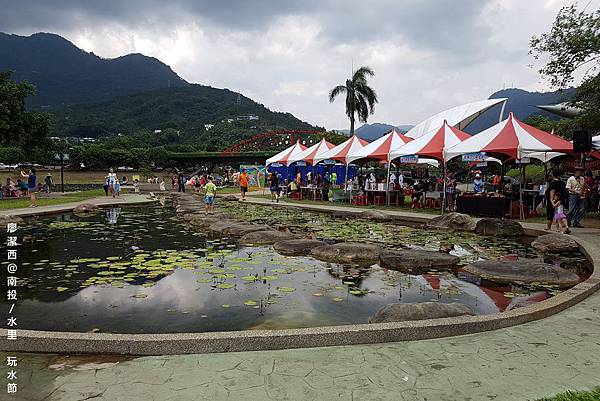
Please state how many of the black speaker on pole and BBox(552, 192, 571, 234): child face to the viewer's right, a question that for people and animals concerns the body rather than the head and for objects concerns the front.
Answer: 0

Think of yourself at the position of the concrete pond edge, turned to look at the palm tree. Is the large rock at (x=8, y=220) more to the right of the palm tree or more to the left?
left
